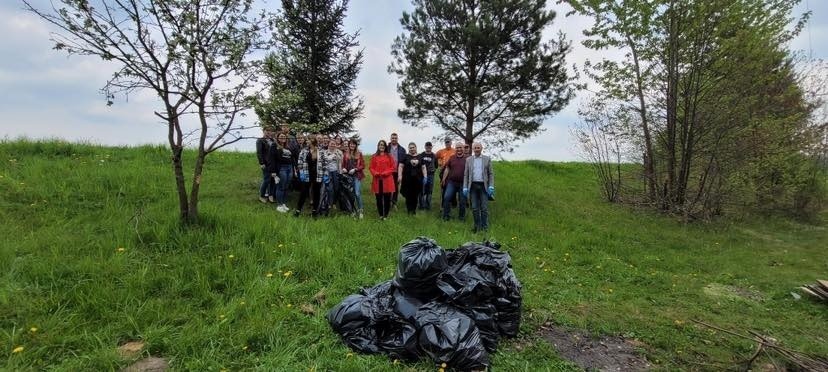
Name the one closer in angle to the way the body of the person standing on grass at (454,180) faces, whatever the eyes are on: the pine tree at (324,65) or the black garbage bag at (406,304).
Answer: the black garbage bag

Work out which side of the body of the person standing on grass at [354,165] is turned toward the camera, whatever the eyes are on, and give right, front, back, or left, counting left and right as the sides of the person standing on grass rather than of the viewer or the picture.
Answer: front

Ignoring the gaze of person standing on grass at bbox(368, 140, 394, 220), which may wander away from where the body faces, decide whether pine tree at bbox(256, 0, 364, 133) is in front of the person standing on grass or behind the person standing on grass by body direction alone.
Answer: behind

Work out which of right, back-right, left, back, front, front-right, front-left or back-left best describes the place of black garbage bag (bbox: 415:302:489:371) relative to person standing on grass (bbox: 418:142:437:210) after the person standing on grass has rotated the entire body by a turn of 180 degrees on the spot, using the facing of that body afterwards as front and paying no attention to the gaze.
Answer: back

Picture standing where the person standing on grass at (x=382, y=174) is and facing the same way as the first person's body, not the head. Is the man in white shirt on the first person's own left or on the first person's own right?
on the first person's own left

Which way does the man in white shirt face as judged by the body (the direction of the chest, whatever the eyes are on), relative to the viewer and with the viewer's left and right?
facing the viewer

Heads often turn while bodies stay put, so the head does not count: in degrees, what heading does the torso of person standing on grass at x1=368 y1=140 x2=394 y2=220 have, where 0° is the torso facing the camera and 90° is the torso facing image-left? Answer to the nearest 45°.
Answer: approximately 0°

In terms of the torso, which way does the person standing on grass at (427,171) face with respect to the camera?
toward the camera

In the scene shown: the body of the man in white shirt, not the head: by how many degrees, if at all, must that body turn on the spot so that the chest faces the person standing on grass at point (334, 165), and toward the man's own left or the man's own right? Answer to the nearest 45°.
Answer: approximately 90° to the man's own right

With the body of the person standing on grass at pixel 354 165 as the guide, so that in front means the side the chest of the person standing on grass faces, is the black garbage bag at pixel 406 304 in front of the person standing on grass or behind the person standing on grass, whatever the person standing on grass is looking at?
in front

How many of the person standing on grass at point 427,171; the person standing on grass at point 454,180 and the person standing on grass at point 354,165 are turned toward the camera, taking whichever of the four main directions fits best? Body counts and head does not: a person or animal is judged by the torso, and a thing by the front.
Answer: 3

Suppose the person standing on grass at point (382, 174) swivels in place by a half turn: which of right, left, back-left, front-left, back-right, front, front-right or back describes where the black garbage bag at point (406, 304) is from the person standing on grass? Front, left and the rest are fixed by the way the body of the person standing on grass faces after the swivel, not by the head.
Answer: back

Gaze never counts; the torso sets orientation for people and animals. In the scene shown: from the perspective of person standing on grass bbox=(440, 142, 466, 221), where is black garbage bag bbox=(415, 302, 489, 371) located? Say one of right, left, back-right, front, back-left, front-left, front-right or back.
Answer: front

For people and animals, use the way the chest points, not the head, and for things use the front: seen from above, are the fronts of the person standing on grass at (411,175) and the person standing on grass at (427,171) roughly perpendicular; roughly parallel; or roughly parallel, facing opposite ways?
roughly parallel

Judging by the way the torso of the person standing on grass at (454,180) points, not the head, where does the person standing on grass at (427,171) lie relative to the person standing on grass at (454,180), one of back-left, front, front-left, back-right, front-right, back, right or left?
back-right

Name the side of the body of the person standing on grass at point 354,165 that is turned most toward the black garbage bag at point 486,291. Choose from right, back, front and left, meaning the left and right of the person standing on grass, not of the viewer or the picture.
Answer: front

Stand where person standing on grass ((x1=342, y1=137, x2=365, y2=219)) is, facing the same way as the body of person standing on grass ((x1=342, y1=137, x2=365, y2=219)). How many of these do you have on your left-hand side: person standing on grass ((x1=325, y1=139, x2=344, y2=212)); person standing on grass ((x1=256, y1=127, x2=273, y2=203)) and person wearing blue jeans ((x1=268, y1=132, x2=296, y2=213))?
0

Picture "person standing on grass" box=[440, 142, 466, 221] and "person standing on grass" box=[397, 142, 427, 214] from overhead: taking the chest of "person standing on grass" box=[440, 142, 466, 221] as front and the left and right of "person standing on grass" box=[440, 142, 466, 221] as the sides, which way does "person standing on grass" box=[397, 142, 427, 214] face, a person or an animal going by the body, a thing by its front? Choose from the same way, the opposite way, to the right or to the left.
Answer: the same way

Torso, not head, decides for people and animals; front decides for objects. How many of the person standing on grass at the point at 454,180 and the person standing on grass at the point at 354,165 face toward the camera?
2
